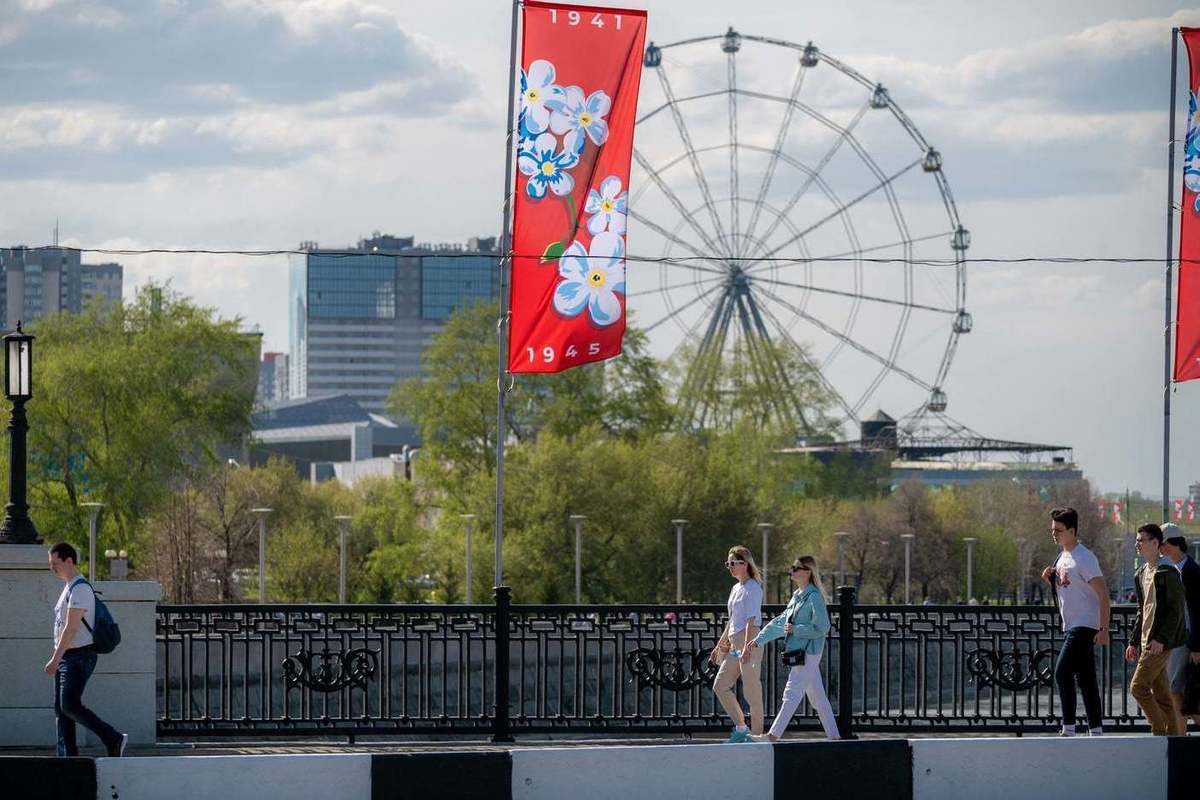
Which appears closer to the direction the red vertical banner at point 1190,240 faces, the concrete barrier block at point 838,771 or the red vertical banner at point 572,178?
the concrete barrier block

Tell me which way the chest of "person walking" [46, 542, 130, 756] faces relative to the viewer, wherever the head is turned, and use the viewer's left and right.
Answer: facing to the left of the viewer

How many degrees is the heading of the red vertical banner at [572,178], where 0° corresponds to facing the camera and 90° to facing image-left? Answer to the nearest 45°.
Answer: approximately 0°

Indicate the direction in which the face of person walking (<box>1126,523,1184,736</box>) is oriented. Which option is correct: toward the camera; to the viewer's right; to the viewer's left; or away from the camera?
to the viewer's left

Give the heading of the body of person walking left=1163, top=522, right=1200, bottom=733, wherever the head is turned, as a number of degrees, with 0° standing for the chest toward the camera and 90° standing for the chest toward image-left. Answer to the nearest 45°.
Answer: approximately 90°

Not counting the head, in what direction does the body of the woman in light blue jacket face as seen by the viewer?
to the viewer's left

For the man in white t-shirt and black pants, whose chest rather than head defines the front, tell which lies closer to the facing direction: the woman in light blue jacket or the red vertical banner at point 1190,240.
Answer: the woman in light blue jacket

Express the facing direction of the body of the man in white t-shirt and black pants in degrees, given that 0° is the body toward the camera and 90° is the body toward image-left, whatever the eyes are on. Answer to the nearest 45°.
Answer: approximately 45°

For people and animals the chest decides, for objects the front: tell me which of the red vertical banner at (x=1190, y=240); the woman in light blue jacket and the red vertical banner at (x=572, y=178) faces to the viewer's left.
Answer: the woman in light blue jacket
